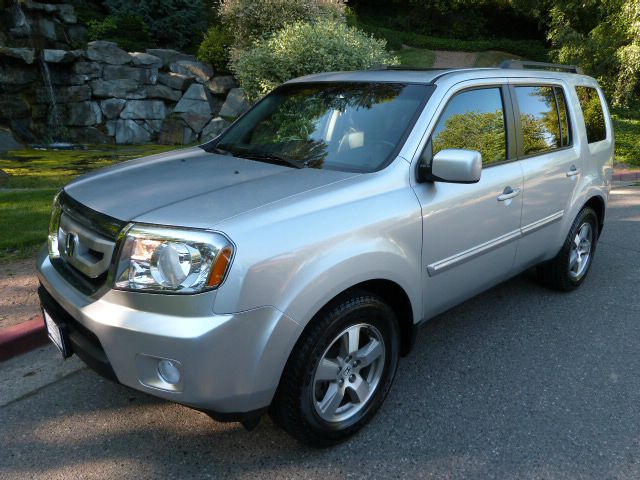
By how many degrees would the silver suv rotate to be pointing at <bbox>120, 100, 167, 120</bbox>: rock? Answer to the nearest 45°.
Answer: approximately 135° to its right

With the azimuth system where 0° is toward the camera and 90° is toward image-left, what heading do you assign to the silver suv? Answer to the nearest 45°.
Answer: approximately 45°

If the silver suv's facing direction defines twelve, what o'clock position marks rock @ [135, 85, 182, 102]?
The rock is roughly at 4 o'clock from the silver suv.

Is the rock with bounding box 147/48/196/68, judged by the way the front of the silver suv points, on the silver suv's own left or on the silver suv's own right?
on the silver suv's own right

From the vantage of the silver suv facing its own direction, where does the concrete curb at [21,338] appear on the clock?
The concrete curb is roughly at 2 o'clock from the silver suv.

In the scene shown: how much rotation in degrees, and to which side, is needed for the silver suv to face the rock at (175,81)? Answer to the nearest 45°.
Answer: approximately 135° to its right

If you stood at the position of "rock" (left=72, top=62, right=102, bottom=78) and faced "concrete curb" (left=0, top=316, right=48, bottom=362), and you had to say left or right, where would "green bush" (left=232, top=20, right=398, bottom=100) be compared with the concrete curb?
left

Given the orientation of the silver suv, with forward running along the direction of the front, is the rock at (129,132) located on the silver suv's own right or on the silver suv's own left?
on the silver suv's own right

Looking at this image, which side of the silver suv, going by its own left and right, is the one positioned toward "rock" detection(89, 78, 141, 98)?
right

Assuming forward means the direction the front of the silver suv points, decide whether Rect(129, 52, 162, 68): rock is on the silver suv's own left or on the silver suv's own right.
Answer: on the silver suv's own right

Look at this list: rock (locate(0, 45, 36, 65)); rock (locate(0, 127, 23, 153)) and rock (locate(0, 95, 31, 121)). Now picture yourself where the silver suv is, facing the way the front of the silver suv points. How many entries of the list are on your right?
3

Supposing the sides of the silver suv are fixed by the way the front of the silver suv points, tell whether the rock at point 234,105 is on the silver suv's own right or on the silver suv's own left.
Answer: on the silver suv's own right
